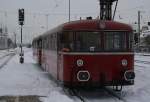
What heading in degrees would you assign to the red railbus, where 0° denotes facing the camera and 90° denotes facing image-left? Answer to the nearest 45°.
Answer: approximately 315°
